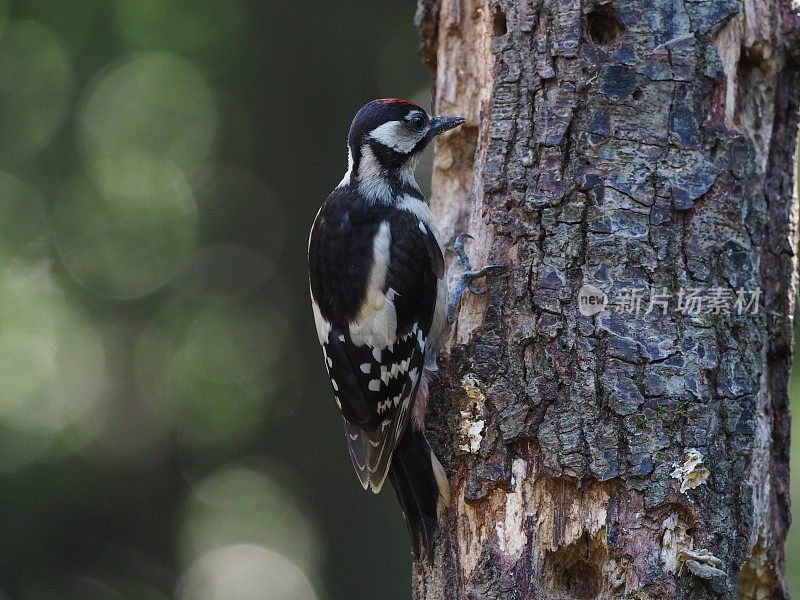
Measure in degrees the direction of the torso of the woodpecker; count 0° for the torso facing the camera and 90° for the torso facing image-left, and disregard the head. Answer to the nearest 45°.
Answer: approximately 225°
